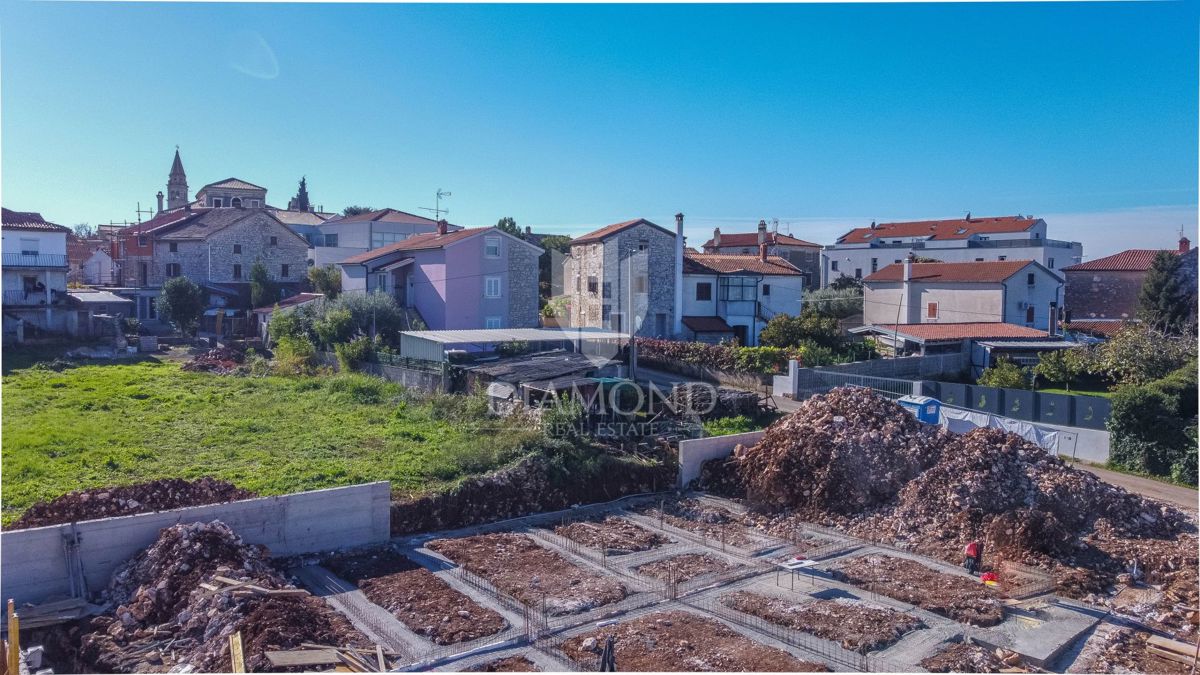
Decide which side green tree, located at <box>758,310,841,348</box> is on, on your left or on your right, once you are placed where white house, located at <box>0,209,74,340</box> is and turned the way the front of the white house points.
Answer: on your left

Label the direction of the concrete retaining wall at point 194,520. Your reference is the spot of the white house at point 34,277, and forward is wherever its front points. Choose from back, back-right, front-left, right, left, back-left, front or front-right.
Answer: front

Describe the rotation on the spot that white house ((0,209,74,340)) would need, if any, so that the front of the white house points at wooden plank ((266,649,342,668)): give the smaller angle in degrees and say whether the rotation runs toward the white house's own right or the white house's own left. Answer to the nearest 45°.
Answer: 0° — it already faces it

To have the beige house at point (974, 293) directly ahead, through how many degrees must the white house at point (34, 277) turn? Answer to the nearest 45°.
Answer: approximately 45° to its left

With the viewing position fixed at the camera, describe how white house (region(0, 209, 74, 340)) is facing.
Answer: facing the viewer

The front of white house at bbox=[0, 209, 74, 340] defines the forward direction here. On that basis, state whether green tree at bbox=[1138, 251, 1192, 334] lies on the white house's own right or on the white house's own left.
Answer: on the white house's own left

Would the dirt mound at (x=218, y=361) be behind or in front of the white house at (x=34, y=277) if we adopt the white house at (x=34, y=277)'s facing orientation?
in front

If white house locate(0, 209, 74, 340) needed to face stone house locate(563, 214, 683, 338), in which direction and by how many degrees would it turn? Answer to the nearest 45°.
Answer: approximately 45° to its left

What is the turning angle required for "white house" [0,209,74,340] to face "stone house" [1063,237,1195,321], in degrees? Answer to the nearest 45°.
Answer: approximately 45° to its left

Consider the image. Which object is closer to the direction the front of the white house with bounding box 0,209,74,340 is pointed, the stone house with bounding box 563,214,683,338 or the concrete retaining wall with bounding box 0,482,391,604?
the concrete retaining wall

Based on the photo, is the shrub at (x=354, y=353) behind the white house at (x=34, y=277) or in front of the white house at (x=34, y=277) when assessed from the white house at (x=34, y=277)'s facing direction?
in front

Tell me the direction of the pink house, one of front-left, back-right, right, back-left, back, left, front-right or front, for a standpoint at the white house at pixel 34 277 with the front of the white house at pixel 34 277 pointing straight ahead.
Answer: front-left

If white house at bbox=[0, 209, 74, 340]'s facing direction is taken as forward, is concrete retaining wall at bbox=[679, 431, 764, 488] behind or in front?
in front

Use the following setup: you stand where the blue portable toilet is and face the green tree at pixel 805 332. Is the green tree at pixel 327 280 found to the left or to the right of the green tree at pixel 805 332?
left

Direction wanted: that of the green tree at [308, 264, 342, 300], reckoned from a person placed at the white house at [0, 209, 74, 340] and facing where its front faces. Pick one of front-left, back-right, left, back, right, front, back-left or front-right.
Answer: left

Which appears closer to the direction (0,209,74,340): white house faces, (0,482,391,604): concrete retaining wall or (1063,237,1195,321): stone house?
the concrete retaining wall

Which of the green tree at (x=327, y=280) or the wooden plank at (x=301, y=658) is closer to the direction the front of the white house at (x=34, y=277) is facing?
the wooden plank

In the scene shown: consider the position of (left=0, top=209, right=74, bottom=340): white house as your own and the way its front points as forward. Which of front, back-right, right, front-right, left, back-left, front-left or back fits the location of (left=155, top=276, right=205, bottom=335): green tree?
left
